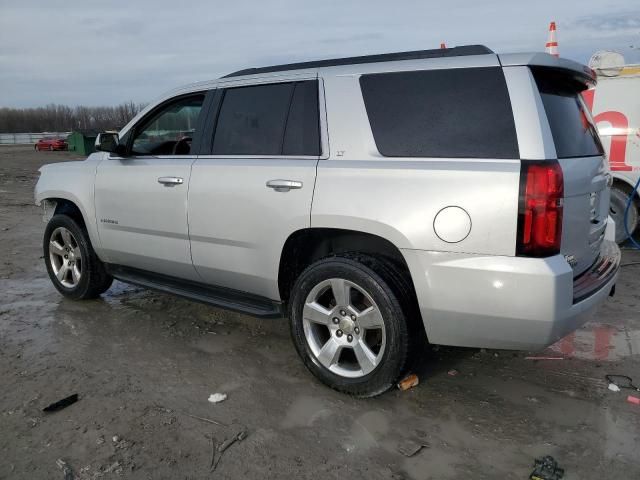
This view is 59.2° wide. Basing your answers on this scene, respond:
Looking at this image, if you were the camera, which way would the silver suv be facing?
facing away from the viewer and to the left of the viewer

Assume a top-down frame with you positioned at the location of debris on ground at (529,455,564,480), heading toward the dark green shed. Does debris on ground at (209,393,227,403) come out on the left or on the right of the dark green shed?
left

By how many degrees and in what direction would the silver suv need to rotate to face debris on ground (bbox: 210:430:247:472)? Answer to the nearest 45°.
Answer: approximately 90° to its left

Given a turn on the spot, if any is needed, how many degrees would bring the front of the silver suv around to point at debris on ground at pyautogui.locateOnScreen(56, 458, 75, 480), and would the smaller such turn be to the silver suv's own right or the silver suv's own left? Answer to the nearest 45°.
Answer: approximately 90° to the silver suv's own left

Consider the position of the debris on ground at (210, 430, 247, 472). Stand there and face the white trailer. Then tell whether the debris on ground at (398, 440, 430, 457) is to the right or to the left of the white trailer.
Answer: right
